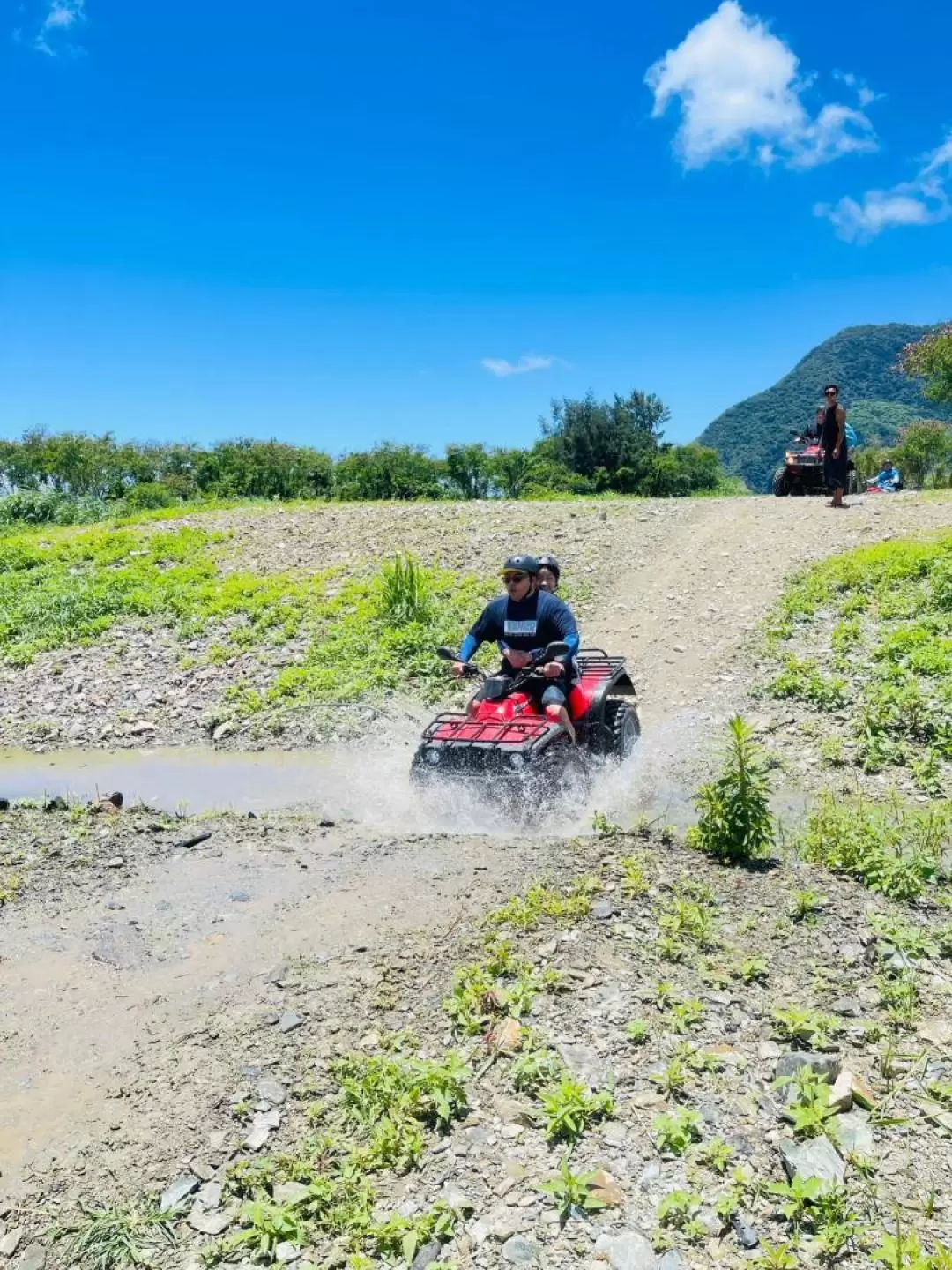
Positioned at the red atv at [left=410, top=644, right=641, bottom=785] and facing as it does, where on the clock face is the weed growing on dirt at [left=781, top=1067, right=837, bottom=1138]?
The weed growing on dirt is roughly at 10 o'clock from the red atv.

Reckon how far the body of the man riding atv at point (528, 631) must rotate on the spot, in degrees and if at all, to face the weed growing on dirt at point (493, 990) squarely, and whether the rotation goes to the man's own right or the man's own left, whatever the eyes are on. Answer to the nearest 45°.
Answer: approximately 45° to the man's own left

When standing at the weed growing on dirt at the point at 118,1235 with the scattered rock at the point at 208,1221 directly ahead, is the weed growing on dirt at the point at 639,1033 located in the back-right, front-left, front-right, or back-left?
front-left

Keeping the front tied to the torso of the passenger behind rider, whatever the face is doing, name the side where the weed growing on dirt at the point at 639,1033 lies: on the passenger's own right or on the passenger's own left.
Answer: on the passenger's own left

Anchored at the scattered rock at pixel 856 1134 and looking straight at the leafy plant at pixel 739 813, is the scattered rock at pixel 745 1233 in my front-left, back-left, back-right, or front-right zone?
back-left

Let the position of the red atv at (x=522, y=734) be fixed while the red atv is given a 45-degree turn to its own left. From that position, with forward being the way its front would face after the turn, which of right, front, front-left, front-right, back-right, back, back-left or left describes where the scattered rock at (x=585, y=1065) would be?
front

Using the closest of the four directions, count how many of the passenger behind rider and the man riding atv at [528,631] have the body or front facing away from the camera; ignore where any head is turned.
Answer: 0

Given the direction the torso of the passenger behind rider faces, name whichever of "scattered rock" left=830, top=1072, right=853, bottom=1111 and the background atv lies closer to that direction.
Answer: the scattered rock

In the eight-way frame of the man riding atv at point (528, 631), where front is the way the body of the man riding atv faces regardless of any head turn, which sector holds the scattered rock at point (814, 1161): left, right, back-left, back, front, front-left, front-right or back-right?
front-left

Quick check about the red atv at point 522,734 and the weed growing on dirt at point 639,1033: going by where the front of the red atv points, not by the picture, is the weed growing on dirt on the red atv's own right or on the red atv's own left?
on the red atv's own left

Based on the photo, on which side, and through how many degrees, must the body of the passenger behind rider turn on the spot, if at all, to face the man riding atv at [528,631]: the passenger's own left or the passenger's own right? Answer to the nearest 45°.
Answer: approximately 45° to the passenger's own left

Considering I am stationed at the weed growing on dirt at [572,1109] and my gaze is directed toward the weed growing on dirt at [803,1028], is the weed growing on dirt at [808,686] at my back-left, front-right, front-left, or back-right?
front-left

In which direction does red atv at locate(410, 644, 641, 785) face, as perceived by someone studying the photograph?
facing the viewer and to the left of the viewer

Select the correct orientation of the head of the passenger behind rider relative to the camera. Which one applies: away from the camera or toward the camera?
toward the camera

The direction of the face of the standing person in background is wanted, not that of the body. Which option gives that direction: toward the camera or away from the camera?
toward the camera

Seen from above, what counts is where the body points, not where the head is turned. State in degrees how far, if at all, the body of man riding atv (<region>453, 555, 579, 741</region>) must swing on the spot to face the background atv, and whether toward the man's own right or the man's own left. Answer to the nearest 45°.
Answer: approximately 180°

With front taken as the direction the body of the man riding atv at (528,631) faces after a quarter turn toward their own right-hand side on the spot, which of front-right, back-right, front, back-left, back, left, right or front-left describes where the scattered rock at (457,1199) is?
back-left

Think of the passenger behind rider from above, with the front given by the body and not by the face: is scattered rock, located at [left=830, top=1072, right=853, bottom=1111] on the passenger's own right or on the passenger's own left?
on the passenger's own left
